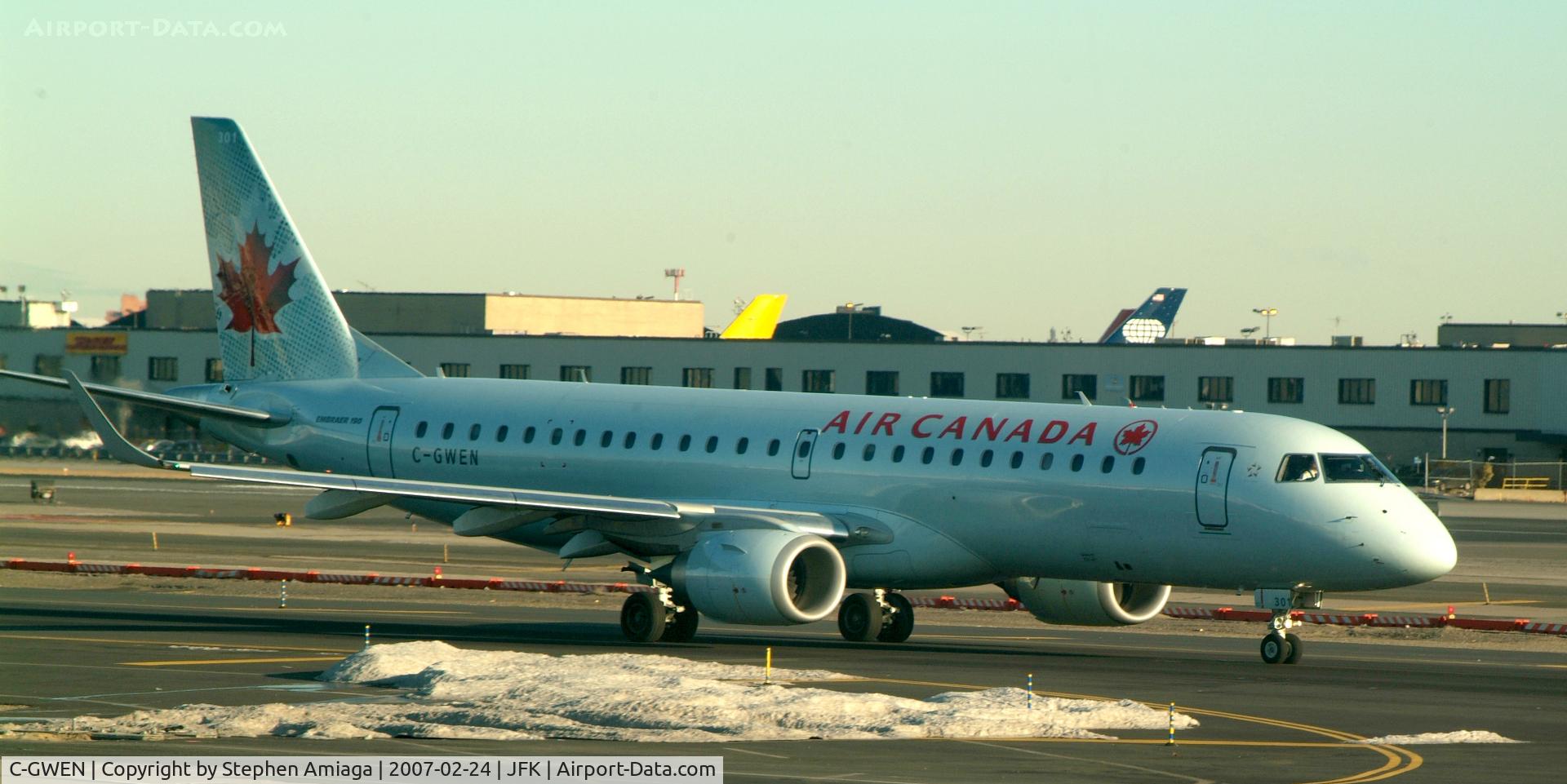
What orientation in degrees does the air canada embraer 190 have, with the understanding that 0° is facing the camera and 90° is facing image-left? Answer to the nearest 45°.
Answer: approximately 315°
